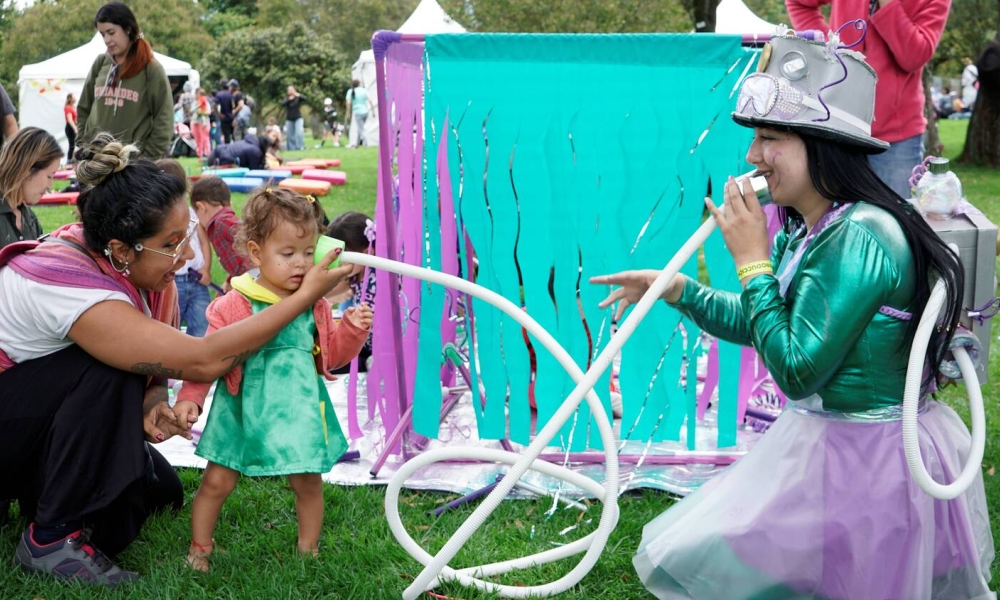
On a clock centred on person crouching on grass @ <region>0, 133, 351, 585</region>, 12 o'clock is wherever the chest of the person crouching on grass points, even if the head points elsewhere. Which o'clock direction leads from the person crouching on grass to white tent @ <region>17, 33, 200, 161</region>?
The white tent is roughly at 9 o'clock from the person crouching on grass.

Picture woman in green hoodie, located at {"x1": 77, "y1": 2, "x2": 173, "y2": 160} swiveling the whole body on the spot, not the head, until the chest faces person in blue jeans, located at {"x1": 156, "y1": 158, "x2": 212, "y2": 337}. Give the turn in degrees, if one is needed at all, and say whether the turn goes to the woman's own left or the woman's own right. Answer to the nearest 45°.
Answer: approximately 45° to the woman's own left

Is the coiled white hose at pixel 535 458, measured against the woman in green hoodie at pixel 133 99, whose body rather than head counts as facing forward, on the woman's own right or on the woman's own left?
on the woman's own left

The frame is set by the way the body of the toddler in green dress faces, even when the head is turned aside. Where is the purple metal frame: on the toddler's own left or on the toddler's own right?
on the toddler's own left

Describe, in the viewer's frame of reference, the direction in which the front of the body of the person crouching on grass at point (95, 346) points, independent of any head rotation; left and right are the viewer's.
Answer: facing to the right of the viewer

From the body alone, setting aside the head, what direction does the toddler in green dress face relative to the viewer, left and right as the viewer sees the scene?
facing the viewer and to the right of the viewer

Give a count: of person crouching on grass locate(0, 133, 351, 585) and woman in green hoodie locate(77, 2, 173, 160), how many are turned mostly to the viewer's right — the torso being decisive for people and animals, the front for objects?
1

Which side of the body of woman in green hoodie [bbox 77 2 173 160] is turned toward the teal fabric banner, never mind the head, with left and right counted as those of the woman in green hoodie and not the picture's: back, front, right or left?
left

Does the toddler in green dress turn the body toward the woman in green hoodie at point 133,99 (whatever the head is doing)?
no

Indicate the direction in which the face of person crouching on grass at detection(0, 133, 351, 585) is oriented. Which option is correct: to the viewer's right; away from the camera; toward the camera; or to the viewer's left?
to the viewer's right

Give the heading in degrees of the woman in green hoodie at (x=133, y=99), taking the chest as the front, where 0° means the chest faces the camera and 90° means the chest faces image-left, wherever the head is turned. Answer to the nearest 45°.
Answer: approximately 45°

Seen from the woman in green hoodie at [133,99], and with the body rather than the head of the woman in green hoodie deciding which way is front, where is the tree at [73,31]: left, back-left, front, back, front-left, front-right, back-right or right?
back-right

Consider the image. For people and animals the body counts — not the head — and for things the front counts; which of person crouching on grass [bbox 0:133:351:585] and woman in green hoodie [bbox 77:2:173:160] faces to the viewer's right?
the person crouching on grass

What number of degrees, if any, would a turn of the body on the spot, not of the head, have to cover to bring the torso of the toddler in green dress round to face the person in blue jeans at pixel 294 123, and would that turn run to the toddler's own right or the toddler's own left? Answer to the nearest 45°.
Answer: approximately 135° to the toddler's own left
